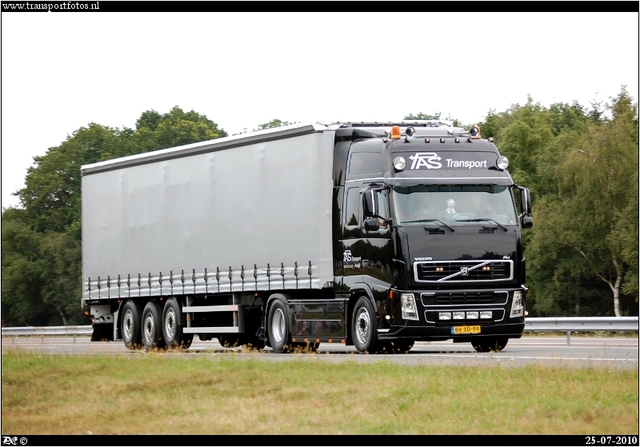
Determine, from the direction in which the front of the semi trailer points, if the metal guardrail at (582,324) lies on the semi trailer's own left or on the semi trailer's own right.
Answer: on the semi trailer's own left

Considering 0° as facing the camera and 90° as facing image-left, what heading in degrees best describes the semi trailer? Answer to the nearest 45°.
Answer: approximately 315°
